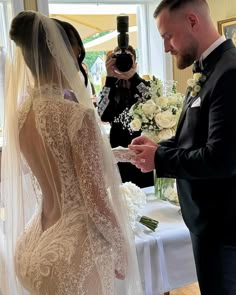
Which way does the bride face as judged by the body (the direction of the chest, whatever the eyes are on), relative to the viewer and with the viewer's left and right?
facing away from the viewer and to the right of the viewer

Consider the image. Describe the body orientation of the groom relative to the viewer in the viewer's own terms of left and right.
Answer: facing to the left of the viewer

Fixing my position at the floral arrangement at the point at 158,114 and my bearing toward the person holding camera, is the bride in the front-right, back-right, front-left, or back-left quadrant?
back-left

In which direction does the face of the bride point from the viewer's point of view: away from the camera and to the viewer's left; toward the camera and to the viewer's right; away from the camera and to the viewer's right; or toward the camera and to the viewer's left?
away from the camera and to the viewer's right

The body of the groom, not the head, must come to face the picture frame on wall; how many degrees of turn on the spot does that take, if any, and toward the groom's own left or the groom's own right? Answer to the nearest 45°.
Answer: approximately 90° to the groom's own right

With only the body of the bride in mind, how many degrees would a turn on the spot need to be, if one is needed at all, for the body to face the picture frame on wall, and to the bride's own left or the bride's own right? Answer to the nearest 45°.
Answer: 0° — they already face it

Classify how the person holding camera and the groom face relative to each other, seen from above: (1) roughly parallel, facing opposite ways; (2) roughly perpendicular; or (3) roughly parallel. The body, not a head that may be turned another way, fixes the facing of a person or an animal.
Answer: roughly perpendicular

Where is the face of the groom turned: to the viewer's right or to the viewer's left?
to the viewer's left

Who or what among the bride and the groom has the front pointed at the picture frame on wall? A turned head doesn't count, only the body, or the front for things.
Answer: the bride
